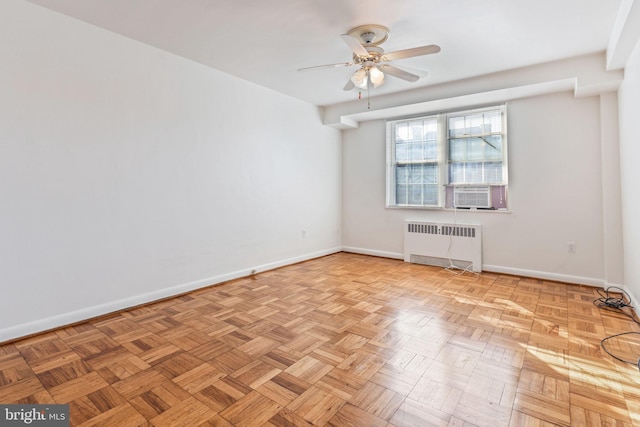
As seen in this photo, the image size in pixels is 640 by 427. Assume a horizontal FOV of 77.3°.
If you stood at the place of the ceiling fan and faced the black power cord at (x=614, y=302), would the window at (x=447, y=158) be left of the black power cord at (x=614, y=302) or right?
left

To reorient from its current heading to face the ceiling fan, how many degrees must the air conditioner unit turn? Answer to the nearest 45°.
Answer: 0° — it already faces it

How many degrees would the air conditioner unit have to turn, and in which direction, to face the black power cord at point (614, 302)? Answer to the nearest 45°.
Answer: approximately 45° to its left

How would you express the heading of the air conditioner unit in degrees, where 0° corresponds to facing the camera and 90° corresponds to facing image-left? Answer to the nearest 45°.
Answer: approximately 0°
